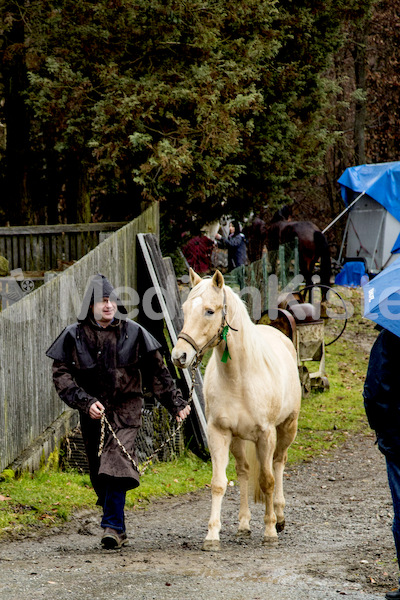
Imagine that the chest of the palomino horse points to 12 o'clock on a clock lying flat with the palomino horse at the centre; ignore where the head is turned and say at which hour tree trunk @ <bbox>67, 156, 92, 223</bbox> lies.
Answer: The tree trunk is roughly at 4 o'clock from the palomino horse.

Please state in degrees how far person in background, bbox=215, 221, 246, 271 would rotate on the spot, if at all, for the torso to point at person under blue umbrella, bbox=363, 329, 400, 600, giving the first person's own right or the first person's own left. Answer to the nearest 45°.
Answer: approximately 90° to the first person's own left

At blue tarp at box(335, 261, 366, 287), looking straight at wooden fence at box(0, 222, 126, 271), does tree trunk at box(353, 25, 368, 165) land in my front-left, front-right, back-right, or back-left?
back-right

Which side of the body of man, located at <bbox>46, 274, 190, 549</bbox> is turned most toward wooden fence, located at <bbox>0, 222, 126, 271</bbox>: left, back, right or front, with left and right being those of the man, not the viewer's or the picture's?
back

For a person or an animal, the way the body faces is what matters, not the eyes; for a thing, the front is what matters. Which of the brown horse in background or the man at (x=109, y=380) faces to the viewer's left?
the brown horse in background

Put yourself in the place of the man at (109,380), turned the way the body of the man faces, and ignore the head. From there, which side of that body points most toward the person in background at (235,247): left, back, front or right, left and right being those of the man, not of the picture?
back

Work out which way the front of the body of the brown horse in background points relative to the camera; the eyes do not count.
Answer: to the viewer's left

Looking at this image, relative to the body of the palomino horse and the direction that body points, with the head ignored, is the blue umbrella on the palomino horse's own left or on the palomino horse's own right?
on the palomino horse's own left

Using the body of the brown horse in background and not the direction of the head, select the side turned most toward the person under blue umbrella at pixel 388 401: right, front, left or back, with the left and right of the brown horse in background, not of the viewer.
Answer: left
